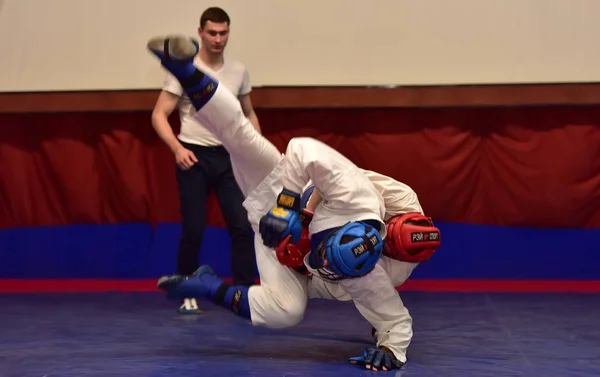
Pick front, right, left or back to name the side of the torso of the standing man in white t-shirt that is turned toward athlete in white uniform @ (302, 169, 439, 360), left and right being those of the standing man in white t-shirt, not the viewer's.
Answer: front

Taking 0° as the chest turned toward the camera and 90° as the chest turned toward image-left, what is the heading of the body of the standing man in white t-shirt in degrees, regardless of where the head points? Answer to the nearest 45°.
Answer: approximately 315°

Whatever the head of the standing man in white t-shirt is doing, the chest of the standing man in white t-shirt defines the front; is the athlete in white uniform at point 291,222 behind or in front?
in front

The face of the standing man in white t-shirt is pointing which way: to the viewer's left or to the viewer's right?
to the viewer's right
